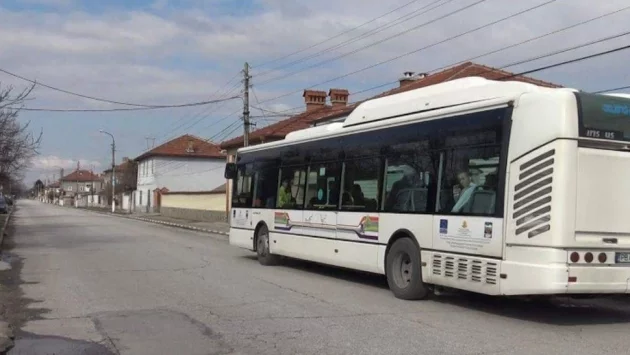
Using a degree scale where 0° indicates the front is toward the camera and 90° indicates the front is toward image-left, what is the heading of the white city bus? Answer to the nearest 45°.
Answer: approximately 135°

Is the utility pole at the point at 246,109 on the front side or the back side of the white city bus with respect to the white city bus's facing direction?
on the front side
